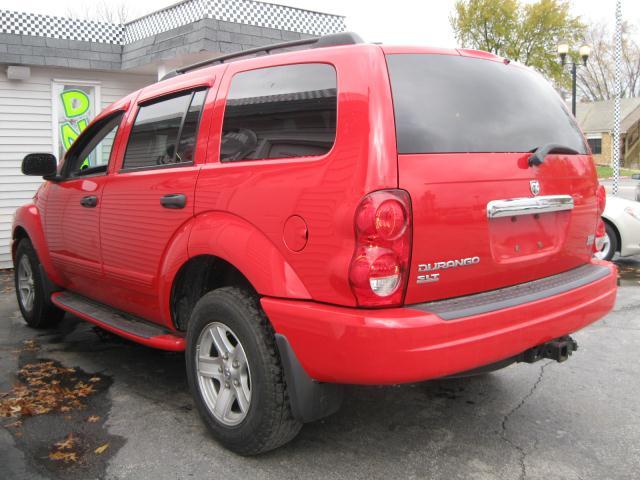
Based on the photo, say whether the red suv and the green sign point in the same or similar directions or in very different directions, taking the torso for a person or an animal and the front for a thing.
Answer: very different directions

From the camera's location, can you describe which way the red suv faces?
facing away from the viewer and to the left of the viewer

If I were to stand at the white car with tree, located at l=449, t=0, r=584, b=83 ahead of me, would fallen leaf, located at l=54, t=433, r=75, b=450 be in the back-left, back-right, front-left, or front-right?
back-left

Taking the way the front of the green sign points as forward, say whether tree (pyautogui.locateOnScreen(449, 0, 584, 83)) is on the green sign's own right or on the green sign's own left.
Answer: on the green sign's own left

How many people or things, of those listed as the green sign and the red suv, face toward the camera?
1

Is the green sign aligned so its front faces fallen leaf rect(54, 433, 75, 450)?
yes
